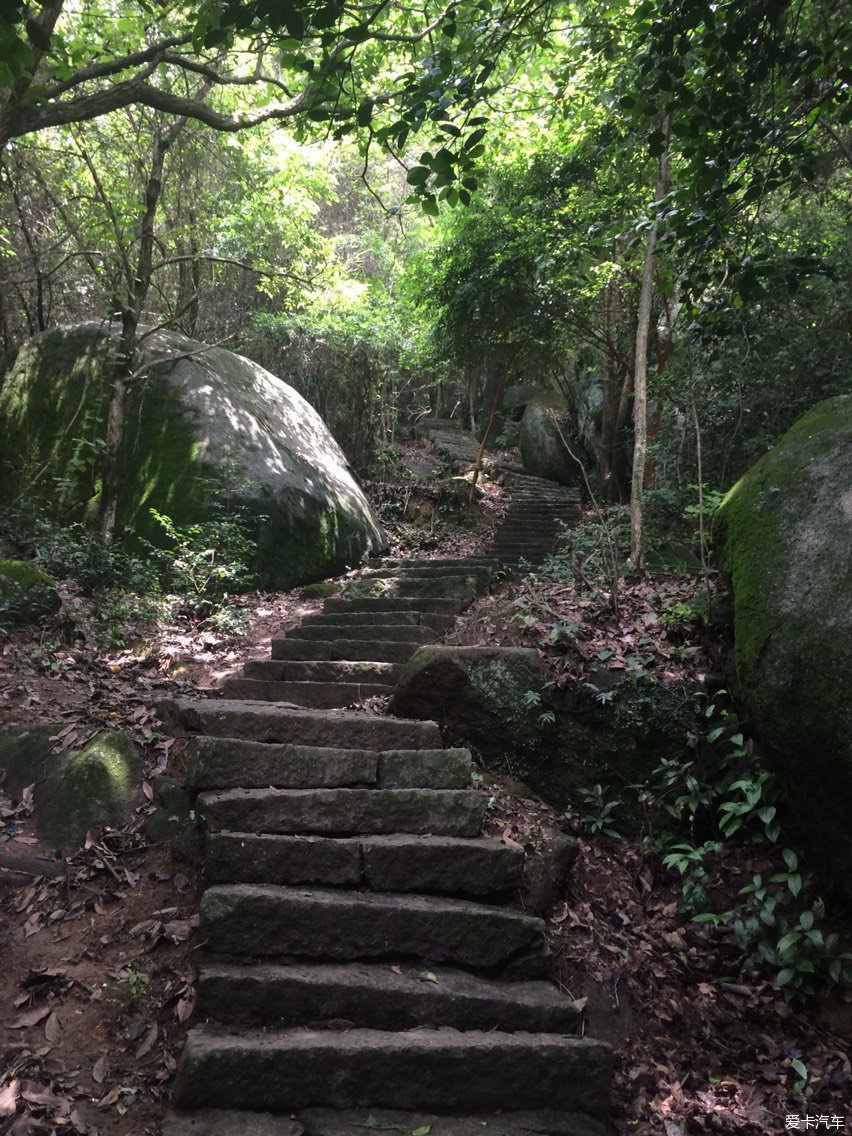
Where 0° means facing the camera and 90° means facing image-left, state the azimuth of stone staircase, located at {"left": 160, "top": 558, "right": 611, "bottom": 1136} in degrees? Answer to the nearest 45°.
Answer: approximately 0°

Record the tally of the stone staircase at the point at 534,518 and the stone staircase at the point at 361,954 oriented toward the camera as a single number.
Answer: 2

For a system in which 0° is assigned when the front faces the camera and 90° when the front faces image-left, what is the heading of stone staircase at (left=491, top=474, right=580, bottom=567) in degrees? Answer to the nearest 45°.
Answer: approximately 0°

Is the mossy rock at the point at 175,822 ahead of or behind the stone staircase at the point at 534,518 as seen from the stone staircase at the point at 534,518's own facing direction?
ahead

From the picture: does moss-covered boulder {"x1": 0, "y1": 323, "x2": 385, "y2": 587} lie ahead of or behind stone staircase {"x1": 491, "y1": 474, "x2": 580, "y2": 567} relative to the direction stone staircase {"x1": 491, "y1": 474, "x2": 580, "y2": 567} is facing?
ahead

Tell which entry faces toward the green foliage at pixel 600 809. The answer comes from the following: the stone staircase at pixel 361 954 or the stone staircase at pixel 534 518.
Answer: the stone staircase at pixel 534 518

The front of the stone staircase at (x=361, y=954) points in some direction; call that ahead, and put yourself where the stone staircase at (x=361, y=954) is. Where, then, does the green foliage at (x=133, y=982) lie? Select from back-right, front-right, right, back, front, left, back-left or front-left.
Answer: right

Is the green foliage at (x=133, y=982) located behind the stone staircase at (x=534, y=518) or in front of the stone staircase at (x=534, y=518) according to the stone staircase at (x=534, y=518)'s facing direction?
in front

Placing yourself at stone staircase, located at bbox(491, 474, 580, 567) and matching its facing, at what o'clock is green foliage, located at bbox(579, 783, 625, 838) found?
The green foliage is roughly at 12 o'clock from the stone staircase.

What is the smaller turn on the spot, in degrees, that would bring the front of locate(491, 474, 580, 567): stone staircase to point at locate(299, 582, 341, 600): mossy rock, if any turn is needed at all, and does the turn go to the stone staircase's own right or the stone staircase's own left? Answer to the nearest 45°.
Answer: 0° — it already faces it
